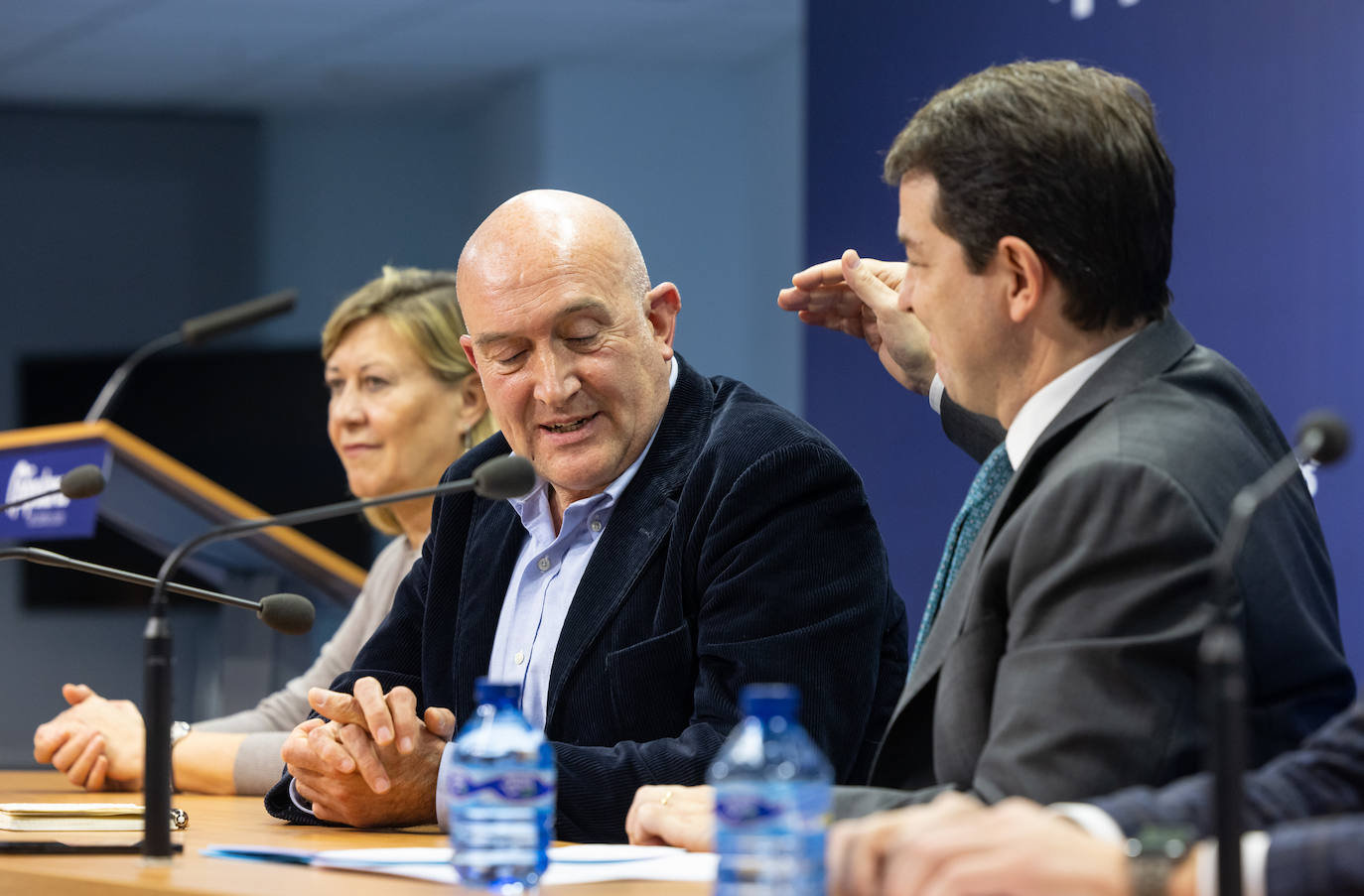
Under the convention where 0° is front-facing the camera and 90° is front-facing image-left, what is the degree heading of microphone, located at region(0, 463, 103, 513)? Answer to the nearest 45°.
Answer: approximately 270°

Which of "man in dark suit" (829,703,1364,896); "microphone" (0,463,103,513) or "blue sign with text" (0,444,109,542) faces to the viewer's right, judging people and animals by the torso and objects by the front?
the microphone

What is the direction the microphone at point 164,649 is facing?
to the viewer's right

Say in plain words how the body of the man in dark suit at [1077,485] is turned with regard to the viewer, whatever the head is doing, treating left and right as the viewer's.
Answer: facing to the left of the viewer

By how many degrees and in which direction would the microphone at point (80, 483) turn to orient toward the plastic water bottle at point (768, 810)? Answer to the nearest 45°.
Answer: approximately 90° to its right

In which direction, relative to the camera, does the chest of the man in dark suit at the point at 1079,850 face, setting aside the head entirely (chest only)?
to the viewer's left

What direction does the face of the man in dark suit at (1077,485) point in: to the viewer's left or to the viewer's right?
to the viewer's left
